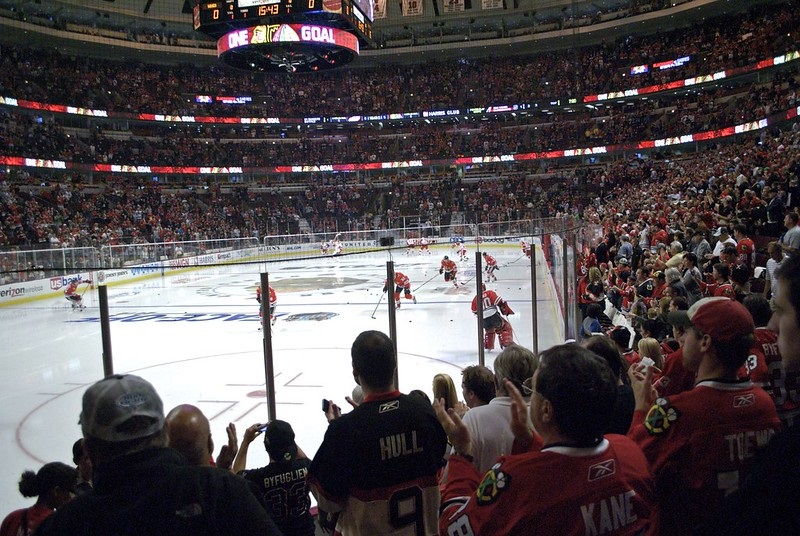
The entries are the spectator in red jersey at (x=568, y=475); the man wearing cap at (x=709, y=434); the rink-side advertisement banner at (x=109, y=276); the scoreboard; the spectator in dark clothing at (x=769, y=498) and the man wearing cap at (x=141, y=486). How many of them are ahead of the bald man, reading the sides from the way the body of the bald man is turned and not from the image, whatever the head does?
2

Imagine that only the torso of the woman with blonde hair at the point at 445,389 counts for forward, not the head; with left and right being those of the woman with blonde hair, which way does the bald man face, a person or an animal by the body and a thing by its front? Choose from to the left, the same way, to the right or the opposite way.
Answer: the same way

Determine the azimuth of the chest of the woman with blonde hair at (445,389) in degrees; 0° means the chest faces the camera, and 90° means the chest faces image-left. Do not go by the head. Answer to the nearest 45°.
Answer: approximately 180°

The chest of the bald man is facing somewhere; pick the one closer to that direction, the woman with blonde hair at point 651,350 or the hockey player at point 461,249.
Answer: the hockey player

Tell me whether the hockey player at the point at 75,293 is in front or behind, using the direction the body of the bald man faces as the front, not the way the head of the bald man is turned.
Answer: in front

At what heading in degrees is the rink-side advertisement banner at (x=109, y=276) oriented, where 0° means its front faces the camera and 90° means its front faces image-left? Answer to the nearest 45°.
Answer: approximately 315°

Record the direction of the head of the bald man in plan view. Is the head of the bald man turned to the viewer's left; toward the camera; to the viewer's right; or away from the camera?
away from the camera

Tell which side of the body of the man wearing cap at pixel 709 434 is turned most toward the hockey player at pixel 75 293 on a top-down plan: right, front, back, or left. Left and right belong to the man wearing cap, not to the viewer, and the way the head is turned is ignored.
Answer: front

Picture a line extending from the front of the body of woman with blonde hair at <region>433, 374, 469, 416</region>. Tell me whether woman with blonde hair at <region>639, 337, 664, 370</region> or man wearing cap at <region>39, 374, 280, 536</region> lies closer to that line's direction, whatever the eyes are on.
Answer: the woman with blonde hair

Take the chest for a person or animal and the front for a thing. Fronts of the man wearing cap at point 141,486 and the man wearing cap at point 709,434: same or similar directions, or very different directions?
same or similar directions

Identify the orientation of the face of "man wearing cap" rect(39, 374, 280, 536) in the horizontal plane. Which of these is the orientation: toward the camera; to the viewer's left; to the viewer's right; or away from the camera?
away from the camera

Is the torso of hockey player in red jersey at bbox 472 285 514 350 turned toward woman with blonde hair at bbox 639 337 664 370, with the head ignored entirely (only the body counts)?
no

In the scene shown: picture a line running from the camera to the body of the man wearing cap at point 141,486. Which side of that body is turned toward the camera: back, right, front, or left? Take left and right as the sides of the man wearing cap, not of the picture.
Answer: back

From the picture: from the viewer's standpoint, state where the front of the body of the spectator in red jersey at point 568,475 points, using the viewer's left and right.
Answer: facing away from the viewer and to the left of the viewer

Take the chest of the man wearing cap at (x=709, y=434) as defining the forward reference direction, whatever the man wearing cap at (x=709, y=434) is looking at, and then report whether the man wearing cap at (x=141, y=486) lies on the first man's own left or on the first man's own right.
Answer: on the first man's own left
